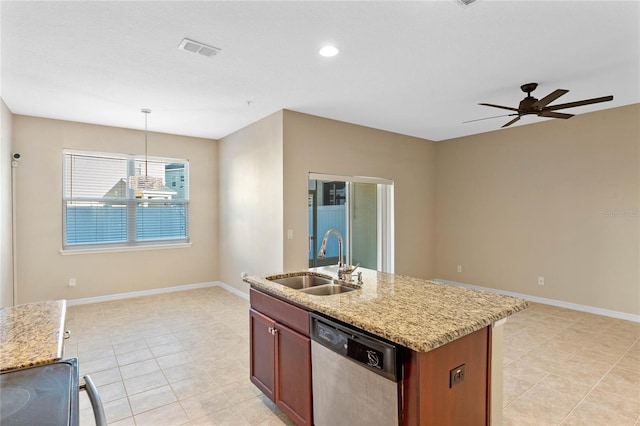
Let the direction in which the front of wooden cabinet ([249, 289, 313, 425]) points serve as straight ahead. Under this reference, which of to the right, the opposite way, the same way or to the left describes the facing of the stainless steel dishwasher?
the same way

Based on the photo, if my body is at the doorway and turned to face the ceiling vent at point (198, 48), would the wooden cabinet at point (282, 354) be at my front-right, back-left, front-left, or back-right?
front-left

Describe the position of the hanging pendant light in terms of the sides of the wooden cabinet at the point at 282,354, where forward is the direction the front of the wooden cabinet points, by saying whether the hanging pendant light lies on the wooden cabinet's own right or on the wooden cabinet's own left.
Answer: on the wooden cabinet's own right

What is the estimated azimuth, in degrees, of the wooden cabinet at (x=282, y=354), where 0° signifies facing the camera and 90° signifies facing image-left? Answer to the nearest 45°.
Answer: approximately 45°

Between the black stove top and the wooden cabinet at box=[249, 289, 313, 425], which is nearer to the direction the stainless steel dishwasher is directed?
the black stove top

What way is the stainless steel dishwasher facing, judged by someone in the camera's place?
facing the viewer and to the left of the viewer

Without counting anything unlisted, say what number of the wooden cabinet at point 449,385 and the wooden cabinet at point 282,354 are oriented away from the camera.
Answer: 0

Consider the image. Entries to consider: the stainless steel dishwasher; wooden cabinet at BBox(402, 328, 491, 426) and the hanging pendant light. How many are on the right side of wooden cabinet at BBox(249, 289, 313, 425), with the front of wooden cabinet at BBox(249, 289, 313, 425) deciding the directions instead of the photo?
1

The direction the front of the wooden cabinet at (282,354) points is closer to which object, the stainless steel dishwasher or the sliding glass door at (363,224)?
the stainless steel dishwasher

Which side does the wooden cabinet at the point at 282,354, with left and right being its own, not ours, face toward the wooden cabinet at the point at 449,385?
left

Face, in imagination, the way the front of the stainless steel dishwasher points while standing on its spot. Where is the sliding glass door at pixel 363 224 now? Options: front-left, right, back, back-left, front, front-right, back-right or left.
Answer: back-right
